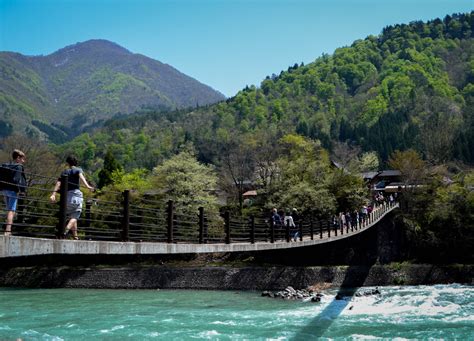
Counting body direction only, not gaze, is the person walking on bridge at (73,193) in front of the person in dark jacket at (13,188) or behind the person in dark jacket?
in front

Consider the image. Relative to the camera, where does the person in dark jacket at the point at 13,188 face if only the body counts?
to the viewer's right
